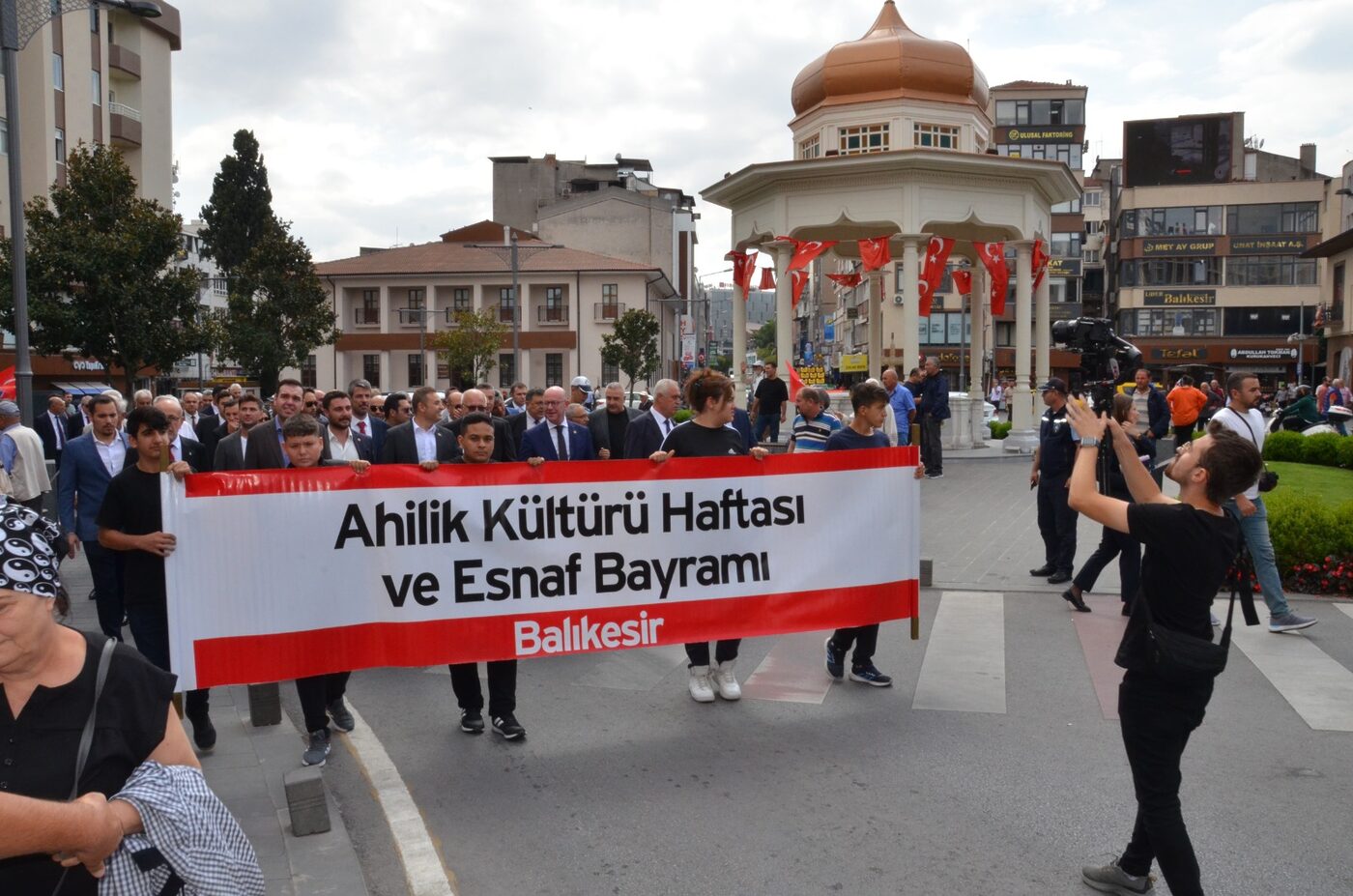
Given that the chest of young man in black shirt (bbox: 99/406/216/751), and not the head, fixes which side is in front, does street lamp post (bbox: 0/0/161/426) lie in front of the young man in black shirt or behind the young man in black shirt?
behind

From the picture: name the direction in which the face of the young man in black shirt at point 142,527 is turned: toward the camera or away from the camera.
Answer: toward the camera

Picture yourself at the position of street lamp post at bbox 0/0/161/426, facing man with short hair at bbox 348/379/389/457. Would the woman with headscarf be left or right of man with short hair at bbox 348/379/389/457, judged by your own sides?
right

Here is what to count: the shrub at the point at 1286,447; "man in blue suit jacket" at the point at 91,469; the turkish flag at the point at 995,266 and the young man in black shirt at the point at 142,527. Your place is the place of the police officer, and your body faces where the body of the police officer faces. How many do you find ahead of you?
2

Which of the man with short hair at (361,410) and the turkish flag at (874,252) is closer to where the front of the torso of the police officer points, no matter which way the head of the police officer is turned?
the man with short hair

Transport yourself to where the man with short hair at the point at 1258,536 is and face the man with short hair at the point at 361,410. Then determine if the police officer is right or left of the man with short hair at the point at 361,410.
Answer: right

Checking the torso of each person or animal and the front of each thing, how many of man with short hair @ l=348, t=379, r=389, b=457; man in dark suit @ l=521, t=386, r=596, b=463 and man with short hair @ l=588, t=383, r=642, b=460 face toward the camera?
3

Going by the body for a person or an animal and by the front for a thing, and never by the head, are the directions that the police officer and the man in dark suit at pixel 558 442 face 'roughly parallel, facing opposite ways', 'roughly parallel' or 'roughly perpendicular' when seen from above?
roughly perpendicular

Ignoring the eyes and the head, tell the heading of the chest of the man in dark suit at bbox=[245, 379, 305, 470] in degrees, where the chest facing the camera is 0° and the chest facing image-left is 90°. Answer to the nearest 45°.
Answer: approximately 315°

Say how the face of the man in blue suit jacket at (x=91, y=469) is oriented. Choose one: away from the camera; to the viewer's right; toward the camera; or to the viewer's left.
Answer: toward the camera

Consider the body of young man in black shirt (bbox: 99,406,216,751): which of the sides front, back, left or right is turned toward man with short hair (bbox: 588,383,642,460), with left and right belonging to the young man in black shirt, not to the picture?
left

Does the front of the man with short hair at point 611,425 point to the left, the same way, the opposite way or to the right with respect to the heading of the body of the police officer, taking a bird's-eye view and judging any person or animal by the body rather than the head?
to the left

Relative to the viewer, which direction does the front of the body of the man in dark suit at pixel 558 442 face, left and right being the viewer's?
facing the viewer

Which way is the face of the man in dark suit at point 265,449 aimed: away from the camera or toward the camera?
toward the camera

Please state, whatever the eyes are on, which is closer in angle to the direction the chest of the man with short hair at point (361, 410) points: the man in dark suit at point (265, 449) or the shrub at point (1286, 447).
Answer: the man in dark suit

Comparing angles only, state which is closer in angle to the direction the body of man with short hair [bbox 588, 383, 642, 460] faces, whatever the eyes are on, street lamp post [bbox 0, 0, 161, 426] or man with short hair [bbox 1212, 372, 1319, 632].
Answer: the man with short hair

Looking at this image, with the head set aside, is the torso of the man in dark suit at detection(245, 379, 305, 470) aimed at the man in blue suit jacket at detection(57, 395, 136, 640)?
no
